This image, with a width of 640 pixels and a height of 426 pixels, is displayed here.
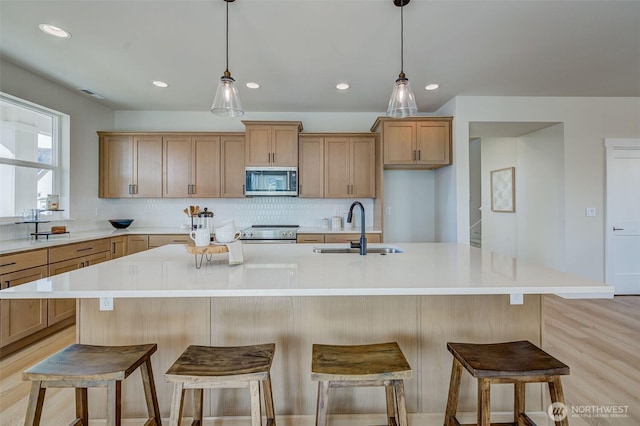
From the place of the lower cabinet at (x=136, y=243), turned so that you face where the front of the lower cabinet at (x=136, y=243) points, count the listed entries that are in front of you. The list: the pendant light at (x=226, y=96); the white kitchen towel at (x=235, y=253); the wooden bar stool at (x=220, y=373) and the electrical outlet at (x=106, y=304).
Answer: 4

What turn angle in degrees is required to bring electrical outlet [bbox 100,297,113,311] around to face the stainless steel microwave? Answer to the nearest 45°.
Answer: approximately 135° to its left

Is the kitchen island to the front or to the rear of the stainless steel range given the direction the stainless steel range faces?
to the front

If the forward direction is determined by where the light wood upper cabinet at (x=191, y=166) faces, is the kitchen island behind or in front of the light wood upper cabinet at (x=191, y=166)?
in front

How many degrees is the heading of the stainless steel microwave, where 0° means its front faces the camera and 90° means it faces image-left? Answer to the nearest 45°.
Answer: approximately 0°

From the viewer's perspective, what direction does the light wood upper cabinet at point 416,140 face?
toward the camera

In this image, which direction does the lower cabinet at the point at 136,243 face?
toward the camera

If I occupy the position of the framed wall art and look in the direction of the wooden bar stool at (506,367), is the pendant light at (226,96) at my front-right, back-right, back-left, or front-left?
front-right

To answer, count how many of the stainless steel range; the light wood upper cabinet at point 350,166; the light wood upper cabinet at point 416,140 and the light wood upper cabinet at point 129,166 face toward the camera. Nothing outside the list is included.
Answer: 4

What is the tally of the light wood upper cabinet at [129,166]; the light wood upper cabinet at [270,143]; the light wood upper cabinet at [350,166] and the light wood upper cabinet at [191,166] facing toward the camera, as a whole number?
4

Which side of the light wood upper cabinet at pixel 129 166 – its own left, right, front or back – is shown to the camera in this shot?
front

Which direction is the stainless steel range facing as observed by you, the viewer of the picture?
facing the viewer
